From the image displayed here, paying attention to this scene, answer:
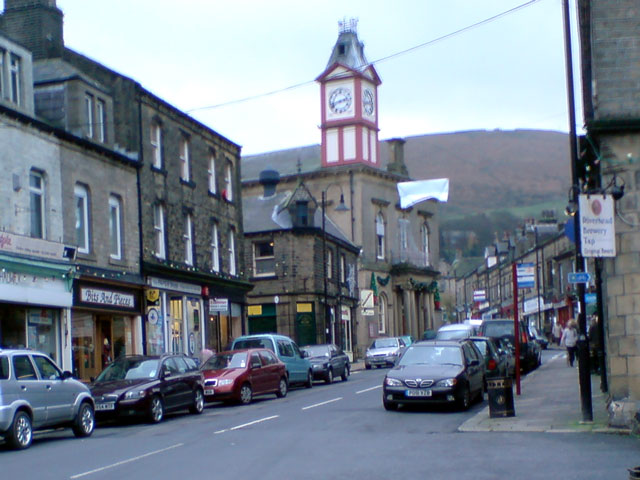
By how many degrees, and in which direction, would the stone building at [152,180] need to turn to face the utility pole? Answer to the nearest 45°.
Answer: approximately 45° to its right

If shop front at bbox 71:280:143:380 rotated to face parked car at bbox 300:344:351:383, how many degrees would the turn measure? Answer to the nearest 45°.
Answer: approximately 90° to its left

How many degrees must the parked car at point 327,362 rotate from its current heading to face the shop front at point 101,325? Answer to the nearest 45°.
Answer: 0° — it already faces it

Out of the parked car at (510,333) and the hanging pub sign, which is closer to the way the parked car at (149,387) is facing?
the hanging pub sign

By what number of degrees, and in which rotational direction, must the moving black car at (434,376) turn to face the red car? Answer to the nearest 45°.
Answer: approximately 90° to its right

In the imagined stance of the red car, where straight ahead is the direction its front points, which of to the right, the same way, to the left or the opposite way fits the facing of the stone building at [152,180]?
to the left

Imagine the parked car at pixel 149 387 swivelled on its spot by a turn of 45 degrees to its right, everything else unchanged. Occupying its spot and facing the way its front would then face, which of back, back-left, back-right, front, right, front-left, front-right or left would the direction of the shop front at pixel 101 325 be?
right
